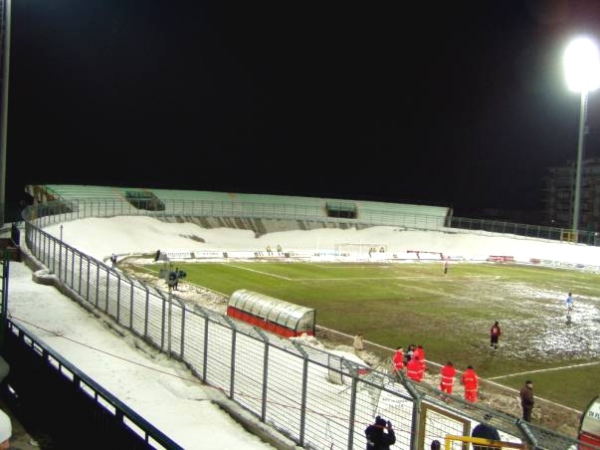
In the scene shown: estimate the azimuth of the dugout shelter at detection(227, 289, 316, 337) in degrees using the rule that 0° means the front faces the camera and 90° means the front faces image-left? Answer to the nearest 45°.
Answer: approximately 225°

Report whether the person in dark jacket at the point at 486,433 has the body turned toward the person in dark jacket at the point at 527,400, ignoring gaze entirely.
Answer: yes

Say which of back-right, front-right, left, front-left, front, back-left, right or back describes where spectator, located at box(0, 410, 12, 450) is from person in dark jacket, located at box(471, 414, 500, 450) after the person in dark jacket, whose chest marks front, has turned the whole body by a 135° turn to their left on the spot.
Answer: front

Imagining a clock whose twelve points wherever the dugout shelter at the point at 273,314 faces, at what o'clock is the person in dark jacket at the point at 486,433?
The person in dark jacket is roughly at 4 o'clock from the dugout shelter.

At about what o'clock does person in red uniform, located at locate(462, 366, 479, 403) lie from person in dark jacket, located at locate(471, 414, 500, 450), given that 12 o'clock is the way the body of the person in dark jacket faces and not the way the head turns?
The person in red uniform is roughly at 12 o'clock from the person in dark jacket.

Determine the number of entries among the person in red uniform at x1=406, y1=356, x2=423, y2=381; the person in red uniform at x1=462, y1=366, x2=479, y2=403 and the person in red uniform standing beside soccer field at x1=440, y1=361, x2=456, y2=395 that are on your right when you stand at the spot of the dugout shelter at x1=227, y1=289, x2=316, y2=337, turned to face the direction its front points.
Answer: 3

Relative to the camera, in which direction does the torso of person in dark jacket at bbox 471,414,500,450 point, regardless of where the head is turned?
away from the camera

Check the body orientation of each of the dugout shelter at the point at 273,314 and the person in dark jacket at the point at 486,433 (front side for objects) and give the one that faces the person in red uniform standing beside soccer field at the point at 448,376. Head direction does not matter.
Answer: the person in dark jacket
